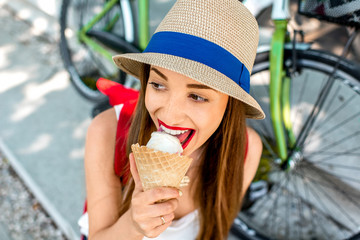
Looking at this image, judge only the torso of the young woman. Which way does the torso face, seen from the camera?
toward the camera

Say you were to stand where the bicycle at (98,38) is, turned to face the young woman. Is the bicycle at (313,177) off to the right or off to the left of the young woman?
left

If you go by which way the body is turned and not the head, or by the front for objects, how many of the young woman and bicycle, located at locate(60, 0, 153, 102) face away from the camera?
0

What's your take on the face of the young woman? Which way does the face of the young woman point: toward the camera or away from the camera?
toward the camera

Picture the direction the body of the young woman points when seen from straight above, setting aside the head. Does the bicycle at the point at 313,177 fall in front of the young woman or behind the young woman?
behind
